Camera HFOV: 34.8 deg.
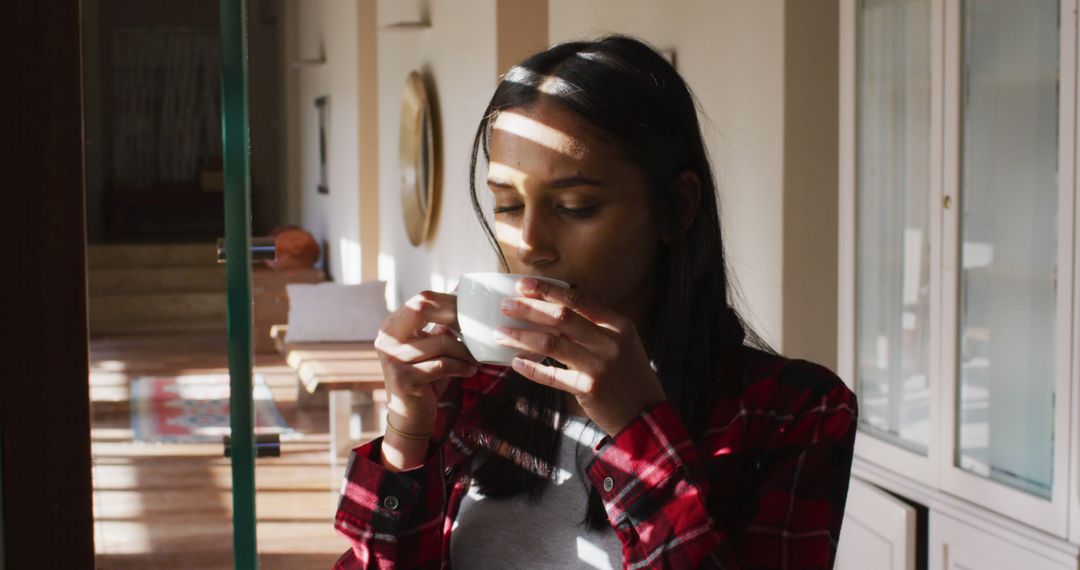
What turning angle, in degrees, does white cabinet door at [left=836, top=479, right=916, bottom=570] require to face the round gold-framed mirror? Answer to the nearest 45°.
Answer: approximately 90° to its right

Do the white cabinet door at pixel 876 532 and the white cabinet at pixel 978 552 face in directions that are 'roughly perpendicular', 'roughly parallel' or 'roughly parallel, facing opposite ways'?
roughly parallel

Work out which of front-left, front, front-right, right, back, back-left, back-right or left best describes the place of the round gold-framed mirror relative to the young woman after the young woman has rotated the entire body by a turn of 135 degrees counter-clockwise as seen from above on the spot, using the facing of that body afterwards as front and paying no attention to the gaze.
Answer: left

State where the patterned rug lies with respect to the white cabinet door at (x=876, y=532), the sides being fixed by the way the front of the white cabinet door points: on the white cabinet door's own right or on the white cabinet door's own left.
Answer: on the white cabinet door's own right

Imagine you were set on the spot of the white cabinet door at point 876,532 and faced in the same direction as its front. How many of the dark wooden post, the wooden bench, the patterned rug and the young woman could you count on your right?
2

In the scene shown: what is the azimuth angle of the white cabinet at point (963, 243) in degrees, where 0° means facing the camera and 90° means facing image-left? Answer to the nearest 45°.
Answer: approximately 45°

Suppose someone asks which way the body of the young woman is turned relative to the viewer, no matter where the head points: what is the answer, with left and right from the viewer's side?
facing the viewer and to the left of the viewer

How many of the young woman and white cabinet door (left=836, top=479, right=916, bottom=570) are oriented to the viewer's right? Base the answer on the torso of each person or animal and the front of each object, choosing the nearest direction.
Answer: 0

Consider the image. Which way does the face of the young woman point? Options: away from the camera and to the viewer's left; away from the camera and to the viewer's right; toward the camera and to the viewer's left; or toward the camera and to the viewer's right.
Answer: toward the camera and to the viewer's left

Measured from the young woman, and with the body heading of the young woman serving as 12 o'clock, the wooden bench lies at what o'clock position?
The wooden bench is roughly at 4 o'clock from the young woman.

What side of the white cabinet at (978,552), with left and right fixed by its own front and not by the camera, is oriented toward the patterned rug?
right

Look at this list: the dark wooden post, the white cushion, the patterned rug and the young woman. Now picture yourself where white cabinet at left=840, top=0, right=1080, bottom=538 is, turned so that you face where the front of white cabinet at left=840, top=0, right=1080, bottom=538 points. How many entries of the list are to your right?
2

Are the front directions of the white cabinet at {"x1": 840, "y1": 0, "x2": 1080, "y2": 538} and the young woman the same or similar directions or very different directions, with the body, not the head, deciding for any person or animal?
same or similar directions

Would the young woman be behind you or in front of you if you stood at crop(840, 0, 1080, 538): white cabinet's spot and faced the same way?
in front
